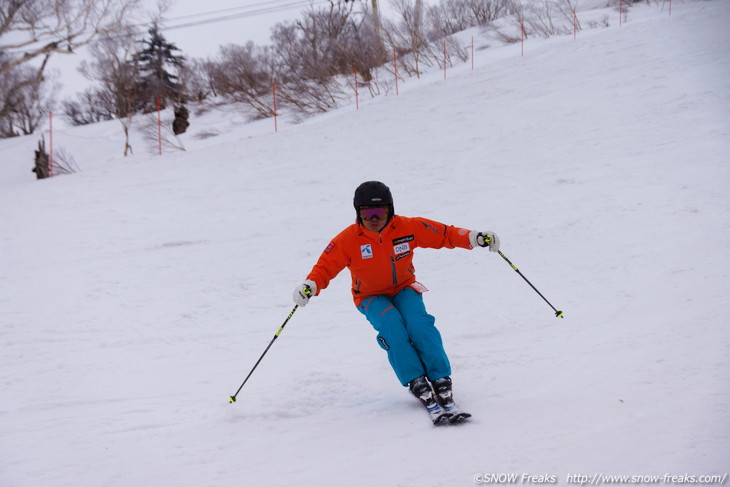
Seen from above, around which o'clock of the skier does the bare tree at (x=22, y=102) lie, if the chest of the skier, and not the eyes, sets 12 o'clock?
The bare tree is roughly at 5 o'clock from the skier.

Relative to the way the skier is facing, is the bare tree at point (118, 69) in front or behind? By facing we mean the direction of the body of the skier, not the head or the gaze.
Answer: behind

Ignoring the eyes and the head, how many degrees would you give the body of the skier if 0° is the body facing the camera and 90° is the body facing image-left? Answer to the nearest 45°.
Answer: approximately 0°

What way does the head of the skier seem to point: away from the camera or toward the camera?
toward the camera

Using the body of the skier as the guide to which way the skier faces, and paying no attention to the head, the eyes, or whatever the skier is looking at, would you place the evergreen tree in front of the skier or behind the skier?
behind

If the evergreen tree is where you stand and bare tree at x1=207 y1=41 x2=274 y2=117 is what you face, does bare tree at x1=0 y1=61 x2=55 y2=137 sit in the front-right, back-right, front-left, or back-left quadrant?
back-right

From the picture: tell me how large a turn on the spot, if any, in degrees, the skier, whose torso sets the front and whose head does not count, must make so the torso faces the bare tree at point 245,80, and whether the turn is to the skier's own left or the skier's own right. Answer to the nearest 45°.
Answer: approximately 180°

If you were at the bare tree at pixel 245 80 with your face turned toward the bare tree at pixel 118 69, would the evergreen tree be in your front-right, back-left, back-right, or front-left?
front-right

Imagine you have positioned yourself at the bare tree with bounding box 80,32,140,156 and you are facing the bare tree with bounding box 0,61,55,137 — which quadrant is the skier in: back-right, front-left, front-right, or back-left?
back-left
